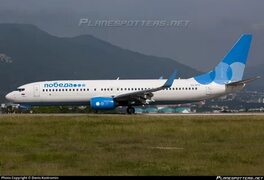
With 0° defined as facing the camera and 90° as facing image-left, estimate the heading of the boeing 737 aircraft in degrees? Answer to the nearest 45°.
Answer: approximately 90°
